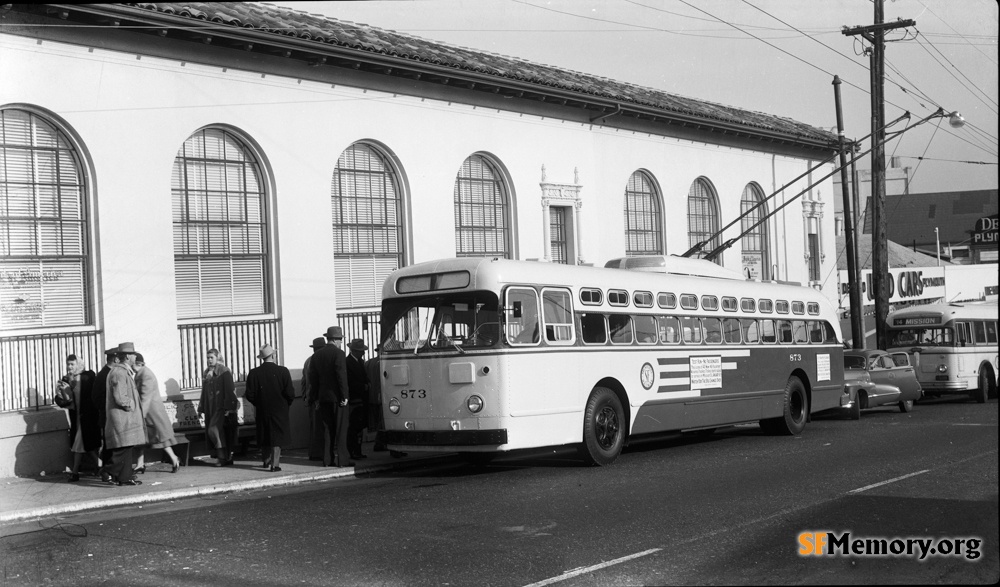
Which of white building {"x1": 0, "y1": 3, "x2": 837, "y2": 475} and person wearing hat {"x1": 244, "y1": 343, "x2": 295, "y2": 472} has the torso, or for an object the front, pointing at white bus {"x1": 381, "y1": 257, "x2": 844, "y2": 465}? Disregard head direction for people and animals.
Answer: the white building

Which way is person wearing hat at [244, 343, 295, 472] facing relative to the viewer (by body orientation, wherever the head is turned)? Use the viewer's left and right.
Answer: facing away from the viewer

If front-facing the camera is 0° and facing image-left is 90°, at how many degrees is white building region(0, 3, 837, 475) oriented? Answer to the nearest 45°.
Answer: approximately 315°

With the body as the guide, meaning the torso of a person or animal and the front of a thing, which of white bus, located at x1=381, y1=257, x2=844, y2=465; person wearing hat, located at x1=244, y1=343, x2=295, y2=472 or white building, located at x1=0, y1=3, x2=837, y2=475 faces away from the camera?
the person wearing hat

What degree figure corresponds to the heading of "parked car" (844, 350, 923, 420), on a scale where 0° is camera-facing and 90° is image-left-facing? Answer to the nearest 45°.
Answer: approximately 45°
